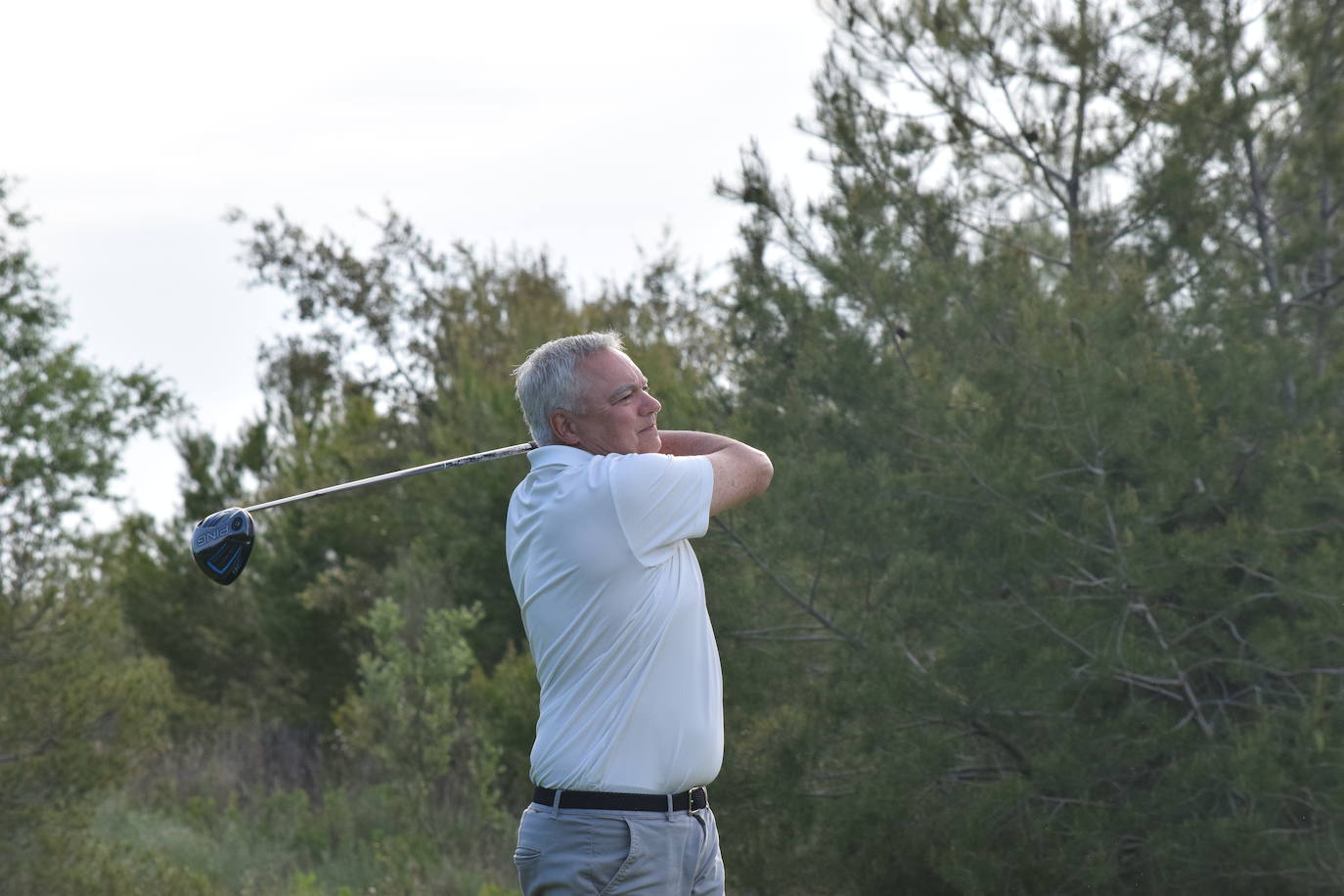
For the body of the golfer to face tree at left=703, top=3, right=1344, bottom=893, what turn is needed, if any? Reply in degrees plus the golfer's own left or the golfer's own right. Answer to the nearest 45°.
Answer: approximately 45° to the golfer's own left

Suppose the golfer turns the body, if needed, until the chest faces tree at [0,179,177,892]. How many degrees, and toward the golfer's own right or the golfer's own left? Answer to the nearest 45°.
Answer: approximately 135° to the golfer's own left

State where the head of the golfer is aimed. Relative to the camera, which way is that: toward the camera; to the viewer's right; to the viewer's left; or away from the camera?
to the viewer's right

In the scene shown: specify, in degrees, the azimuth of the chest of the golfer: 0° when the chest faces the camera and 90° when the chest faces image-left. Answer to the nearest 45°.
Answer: approximately 270°

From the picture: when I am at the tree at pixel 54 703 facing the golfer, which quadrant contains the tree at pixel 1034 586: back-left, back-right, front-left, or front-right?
front-left
